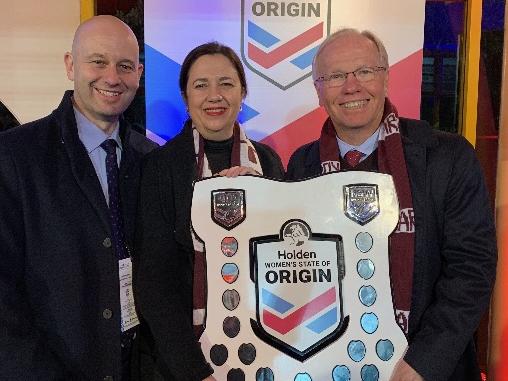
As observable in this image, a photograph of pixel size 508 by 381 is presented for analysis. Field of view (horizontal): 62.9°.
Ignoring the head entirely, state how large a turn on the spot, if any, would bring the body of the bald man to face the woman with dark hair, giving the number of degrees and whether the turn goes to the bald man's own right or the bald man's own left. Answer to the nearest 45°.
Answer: approximately 45° to the bald man's own left

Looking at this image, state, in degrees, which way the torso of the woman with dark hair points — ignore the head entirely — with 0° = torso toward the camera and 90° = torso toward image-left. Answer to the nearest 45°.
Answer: approximately 0°

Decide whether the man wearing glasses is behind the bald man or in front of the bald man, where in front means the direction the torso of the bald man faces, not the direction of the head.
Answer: in front

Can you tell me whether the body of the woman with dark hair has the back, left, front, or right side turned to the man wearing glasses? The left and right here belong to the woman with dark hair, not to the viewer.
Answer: left

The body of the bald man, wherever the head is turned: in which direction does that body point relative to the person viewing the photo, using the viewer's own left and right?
facing the viewer and to the right of the viewer

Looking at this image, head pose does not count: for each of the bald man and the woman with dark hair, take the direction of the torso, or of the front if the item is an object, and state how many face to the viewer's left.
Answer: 0

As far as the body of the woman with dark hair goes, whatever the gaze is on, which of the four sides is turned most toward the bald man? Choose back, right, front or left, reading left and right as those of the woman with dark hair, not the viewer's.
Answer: right
